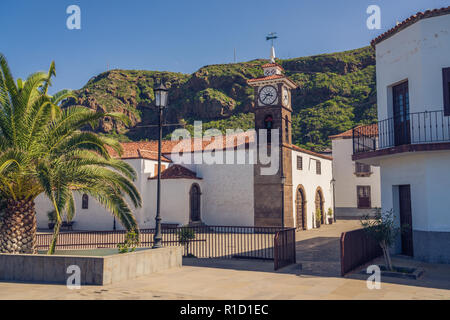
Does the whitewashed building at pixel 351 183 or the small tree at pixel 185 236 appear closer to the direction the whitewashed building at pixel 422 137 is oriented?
the small tree

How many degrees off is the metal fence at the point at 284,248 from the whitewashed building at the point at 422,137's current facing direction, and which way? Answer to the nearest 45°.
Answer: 0° — it already faces it

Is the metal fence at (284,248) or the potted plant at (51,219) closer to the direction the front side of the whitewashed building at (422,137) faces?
the metal fence

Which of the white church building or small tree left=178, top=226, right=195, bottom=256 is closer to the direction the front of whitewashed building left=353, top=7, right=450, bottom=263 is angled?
the small tree

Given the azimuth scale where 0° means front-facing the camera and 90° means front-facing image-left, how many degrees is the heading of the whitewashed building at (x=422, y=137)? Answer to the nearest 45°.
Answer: approximately 45°

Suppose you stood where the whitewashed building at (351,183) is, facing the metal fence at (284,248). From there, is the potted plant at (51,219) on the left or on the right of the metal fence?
right

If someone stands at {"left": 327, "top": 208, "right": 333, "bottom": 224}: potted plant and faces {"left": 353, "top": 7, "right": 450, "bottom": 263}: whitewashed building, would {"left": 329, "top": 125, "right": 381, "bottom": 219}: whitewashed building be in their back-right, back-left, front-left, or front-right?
back-left

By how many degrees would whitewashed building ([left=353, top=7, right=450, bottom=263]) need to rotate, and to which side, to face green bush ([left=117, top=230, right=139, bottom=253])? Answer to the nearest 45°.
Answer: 0° — it already faces it

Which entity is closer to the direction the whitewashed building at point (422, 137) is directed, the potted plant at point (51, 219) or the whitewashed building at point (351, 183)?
the potted plant

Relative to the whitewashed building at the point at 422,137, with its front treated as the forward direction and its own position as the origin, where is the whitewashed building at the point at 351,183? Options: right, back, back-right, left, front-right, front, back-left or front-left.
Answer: back-right

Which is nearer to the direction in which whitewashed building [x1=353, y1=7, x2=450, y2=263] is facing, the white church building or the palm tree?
the palm tree

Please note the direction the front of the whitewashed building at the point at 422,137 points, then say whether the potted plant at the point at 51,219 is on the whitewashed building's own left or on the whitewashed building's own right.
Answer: on the whitewashed building's own right
